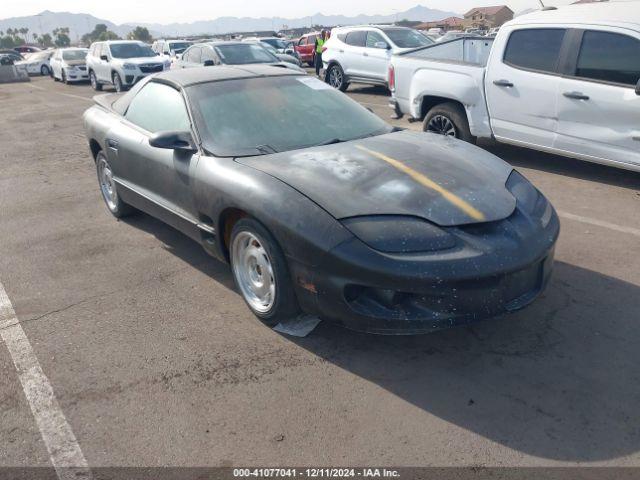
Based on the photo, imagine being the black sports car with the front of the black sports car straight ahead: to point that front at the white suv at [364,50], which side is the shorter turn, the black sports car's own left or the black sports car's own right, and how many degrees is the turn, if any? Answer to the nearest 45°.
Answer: approximately 135° to the black sports car's own left

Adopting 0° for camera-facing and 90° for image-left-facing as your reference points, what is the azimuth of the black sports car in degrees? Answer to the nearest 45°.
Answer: approximately 315°

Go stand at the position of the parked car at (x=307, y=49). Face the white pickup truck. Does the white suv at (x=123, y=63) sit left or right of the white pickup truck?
right

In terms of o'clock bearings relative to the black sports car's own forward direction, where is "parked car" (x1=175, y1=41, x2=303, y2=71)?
The parked car is roughly at 7 o'clock from the black sports car.

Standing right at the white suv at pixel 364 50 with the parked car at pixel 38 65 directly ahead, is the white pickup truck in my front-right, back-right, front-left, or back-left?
back-left

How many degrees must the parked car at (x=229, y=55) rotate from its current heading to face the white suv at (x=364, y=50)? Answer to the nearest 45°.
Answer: approximately 45° to its left

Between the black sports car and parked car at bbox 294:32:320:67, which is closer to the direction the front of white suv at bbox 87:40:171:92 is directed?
the black sports car

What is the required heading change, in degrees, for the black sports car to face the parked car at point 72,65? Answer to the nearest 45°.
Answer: approximately 180°

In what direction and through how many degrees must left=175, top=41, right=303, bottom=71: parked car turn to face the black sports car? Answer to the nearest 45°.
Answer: approximately 45° to its right
